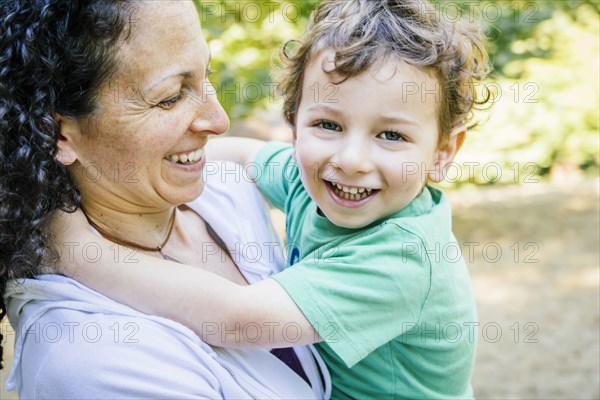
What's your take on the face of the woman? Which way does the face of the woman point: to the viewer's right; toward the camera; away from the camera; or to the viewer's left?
to the viewer's right

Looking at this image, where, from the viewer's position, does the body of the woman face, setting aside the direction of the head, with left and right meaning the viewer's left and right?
facing the viewer and to the right of the viewer
